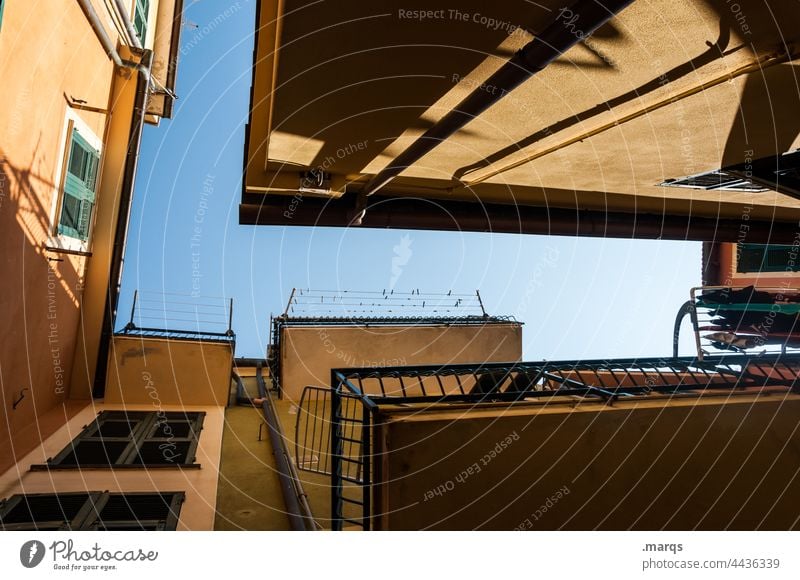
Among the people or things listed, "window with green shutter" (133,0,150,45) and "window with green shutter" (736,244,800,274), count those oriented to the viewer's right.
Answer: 1

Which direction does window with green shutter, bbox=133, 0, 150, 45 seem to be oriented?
to the viewer's right

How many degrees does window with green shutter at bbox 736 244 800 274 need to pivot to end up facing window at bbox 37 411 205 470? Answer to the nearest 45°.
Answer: approximately 45° to its right
